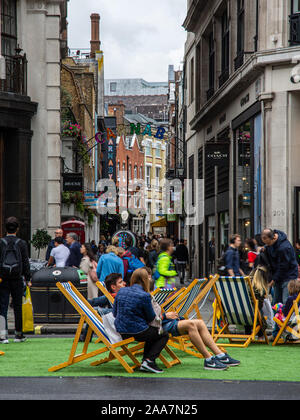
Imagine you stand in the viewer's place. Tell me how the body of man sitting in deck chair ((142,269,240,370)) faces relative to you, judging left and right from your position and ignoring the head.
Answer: facing to the right of the viewer

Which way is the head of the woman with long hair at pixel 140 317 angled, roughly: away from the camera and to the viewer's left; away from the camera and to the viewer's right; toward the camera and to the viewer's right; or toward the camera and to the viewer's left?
away from the camera and to the viewer's right

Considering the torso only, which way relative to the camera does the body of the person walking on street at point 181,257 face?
away from the camera

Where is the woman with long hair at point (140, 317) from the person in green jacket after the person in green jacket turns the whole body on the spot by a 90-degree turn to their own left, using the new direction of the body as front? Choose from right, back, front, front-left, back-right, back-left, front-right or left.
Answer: back

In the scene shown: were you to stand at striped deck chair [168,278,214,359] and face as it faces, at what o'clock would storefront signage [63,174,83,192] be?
The storefront signage is roughly at 4 o'clock from the striped deck chair.

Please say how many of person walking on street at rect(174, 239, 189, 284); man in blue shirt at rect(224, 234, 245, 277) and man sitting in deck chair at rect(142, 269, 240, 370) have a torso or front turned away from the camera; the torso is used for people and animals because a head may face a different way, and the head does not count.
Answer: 1

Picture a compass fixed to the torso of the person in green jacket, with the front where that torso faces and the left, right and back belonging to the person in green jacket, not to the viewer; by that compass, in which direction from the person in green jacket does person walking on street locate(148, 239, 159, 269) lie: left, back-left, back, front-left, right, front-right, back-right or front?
left

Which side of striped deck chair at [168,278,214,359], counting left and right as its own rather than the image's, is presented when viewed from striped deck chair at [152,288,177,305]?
right
